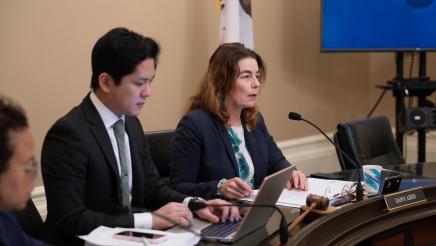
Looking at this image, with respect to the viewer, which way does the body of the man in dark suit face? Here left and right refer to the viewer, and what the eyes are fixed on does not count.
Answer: facing the viewer and to the right of the viewer

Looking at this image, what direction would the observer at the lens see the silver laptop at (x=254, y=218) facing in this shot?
facing away from the viewer and to the left of the viewer

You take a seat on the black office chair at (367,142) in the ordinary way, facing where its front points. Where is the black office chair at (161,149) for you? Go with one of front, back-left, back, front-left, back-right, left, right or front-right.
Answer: right

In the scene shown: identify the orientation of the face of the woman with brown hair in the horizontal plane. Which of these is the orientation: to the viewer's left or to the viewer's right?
to the viewer's right

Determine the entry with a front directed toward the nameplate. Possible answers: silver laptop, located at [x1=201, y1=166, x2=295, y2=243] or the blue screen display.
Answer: the blue screen display

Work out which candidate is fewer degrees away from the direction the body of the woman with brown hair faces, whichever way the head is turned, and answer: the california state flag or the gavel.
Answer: the gavel

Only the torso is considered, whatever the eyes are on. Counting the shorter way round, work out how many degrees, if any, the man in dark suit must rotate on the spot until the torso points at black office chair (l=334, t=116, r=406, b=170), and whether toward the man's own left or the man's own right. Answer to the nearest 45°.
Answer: approximately 90° to the man's own left

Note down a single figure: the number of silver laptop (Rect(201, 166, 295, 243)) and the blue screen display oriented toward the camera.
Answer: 1

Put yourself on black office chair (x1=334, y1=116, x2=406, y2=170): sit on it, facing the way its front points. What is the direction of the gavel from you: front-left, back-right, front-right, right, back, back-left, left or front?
front-right

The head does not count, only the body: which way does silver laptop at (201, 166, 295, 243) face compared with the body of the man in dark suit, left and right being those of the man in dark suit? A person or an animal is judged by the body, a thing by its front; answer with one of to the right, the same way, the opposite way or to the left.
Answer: the opposite way

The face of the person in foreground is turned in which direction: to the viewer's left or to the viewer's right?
to the viewer's right

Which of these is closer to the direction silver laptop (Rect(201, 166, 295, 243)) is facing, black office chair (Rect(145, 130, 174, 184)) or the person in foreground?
the black office chair

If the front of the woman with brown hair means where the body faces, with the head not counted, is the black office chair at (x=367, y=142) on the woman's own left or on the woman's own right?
on the woman's own left
